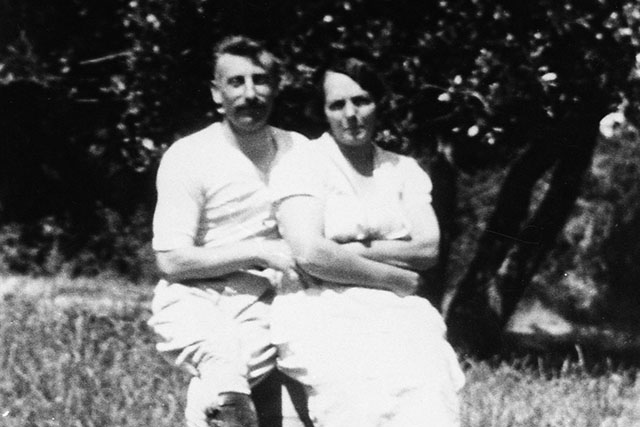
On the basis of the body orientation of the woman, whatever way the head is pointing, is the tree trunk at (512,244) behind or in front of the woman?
behind

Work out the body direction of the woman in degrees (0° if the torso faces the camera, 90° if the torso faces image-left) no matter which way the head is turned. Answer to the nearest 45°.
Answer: approximately 0°

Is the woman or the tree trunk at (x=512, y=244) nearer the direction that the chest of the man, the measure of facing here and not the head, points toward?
the woman

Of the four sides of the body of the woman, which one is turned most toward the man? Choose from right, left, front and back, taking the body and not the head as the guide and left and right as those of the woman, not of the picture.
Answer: right

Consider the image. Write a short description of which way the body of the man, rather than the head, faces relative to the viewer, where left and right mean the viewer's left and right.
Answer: facing the viewer and to the right of the viewer

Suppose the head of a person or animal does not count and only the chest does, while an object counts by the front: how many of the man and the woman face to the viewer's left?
0

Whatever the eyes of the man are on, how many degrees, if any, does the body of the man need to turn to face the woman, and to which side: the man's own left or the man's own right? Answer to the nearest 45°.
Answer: approximately 45° to the man's own left
